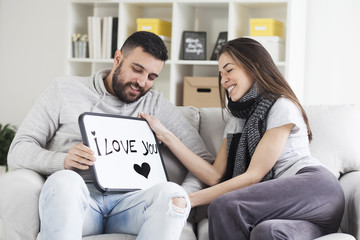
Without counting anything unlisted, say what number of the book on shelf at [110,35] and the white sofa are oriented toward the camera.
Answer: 2

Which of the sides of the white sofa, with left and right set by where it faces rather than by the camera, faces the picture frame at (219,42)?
back

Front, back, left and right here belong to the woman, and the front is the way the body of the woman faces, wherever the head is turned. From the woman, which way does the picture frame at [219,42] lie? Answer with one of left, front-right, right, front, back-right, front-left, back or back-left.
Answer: back-right

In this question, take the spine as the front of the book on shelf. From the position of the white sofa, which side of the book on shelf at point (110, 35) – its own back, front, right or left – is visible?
front

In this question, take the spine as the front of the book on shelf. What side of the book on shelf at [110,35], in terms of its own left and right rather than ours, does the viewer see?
front

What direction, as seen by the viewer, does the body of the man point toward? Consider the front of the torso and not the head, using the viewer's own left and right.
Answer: facing the viewer

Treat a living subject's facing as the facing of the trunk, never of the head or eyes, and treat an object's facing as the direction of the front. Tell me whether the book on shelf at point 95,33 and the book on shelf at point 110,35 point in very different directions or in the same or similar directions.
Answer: same or similar directions

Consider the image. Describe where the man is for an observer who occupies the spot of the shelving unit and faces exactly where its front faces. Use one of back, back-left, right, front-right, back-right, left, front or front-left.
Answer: front

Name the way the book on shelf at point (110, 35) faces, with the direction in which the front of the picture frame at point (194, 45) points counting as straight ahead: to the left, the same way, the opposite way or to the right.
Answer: the same way

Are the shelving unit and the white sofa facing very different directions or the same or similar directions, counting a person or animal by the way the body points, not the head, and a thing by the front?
same or similar directions
